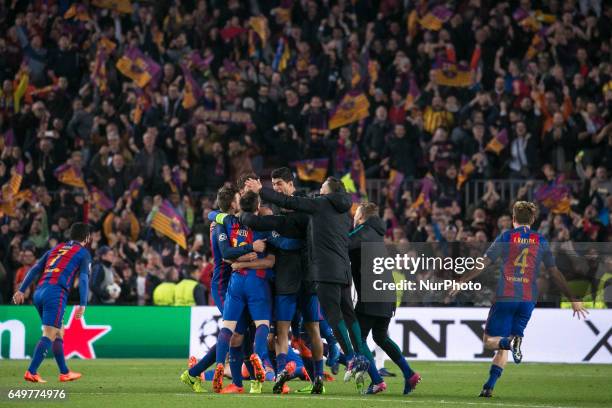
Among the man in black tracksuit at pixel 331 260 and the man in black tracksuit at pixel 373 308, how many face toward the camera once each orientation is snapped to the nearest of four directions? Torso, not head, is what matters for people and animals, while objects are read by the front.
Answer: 0

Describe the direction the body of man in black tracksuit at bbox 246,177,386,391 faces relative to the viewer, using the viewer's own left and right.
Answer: facing away from the viewer and to the left of the viewer

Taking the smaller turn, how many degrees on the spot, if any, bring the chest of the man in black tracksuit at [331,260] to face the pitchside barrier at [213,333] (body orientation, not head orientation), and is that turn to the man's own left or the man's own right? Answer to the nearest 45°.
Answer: approximately 45° to the man's own right

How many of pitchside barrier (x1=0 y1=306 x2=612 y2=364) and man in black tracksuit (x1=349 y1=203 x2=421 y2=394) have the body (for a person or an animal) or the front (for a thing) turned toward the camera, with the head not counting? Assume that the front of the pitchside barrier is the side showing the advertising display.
1

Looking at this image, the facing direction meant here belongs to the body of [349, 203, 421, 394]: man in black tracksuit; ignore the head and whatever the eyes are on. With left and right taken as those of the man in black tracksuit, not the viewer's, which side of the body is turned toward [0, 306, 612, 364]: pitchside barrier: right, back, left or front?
front

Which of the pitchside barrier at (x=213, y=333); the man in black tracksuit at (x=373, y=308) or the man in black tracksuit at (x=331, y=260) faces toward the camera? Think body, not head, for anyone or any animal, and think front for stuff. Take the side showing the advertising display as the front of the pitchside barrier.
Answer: the pitchside barrier

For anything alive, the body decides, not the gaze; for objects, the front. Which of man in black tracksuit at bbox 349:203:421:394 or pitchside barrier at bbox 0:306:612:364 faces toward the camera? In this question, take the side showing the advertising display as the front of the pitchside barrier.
the pitchside barrier

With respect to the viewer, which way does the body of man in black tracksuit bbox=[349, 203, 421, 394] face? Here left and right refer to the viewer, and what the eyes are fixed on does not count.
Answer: facing away from the viewer and to the left of the viewer

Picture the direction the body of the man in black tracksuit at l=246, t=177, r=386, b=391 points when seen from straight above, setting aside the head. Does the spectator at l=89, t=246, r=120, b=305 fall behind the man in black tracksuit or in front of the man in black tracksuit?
in front

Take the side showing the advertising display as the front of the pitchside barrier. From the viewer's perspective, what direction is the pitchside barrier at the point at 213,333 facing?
toward the camera

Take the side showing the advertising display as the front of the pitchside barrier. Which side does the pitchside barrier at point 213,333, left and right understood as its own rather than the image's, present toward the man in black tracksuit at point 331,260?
front

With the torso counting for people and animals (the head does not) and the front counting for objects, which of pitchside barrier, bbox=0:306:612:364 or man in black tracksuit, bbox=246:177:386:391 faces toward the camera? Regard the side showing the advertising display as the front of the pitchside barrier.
the pitchside barrier

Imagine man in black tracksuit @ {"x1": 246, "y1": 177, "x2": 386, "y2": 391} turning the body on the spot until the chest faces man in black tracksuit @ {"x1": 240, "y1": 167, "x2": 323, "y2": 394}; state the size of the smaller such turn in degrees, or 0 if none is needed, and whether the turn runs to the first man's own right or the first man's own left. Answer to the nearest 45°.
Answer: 0° — they already face them
